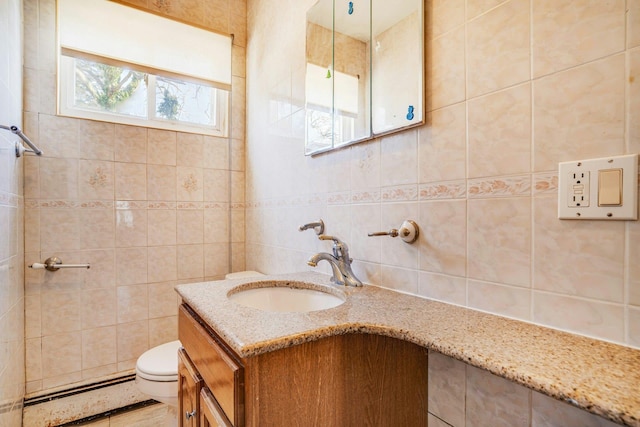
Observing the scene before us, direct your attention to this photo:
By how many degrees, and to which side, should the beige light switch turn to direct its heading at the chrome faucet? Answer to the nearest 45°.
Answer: approximately 90° to its right

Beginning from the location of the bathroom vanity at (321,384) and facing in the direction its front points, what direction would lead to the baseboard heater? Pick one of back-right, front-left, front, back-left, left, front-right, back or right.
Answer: right

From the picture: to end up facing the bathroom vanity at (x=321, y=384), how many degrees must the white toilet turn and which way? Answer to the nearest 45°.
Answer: approximately 135° to its left

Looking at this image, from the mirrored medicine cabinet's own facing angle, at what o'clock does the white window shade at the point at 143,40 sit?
The white window shade is roughly at 2 o'clock from the mirrored medicine cabinet.

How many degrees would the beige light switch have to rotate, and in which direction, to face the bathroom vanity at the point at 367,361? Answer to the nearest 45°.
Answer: approximately 45° to its right

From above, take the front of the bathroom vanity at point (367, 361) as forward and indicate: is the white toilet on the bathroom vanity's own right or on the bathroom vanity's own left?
on the bathroom vanity's own right

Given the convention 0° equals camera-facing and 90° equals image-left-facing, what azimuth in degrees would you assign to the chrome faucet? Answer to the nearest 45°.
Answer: approximately 45°

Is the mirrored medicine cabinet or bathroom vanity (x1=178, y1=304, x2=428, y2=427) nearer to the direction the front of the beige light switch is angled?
the bathroom vanity

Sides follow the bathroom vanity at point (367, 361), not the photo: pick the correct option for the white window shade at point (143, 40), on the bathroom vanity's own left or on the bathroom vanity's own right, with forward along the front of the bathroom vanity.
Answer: on the bathroom vanity's own right

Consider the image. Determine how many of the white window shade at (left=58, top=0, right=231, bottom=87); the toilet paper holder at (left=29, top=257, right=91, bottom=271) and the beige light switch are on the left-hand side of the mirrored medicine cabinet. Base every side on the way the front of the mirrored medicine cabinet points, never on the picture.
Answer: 1
